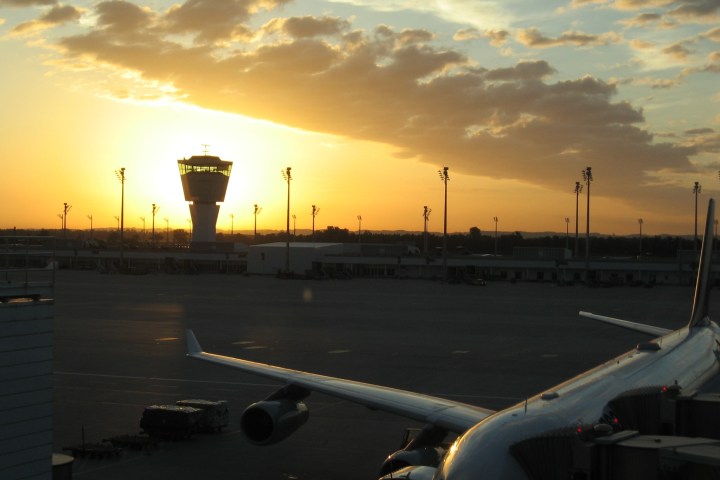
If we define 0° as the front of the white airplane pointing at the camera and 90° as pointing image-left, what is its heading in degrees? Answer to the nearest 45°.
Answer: approximately 45°

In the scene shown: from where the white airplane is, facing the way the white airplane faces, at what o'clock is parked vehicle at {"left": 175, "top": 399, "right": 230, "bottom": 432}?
The parked vehicle is roughly at 3 o'clock from the white airplane.

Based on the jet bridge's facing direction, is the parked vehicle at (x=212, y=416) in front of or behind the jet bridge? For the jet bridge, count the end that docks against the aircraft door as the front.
in front
